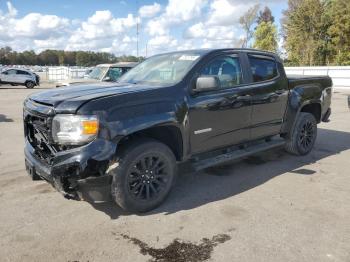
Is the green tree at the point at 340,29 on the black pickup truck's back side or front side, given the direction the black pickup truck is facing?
on the back side

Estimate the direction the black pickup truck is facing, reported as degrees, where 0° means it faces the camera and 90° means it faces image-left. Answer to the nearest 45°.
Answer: approximately 45°

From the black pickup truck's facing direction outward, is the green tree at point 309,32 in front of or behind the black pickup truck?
behind
